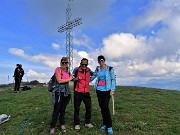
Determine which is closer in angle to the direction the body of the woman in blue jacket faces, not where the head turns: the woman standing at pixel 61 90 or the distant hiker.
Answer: the woman standing

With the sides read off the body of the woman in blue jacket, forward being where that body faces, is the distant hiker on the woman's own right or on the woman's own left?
on the woman's own right

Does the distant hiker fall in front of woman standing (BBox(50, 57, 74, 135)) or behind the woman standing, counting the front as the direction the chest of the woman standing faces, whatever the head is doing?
behind

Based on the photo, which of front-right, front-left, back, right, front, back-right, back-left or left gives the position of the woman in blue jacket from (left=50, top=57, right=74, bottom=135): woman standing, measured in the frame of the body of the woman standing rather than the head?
front-left

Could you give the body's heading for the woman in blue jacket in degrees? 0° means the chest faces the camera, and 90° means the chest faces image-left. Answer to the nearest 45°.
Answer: approximately 45°

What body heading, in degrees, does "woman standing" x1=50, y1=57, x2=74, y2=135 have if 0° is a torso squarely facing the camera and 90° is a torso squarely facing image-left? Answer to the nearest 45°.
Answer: approximately 315°

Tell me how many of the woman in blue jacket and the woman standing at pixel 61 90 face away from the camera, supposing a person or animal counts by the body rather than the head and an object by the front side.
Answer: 0

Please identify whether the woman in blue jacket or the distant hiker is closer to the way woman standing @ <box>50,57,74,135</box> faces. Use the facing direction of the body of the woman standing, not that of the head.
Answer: the woman in blue jacket

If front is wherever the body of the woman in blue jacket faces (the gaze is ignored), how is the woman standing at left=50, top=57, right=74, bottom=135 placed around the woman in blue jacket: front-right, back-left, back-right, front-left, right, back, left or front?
front-right
